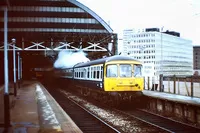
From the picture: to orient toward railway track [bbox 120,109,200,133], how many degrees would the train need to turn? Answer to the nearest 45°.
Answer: approximately 45° to its right

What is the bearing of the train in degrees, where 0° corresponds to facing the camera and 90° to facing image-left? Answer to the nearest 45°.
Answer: approximately 315°
